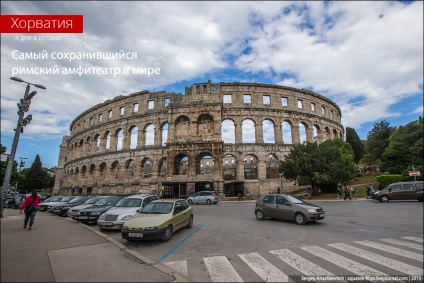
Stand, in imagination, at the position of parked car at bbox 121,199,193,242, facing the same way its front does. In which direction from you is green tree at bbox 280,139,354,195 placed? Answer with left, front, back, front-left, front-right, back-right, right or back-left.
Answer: back

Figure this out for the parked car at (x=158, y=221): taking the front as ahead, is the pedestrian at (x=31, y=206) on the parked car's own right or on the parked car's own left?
on the parked car's own right

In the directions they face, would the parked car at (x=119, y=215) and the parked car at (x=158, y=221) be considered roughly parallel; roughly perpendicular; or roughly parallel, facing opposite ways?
roughly parallel

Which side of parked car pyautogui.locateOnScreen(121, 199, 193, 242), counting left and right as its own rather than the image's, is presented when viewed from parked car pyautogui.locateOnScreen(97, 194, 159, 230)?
right

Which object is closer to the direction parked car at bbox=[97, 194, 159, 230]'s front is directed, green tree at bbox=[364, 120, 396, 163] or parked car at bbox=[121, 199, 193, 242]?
the parked car

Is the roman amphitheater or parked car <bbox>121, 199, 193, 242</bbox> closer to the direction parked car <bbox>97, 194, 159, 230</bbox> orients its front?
the parked car

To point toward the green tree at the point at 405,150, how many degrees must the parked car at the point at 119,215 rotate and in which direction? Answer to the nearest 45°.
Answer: approximately 135° to its left
